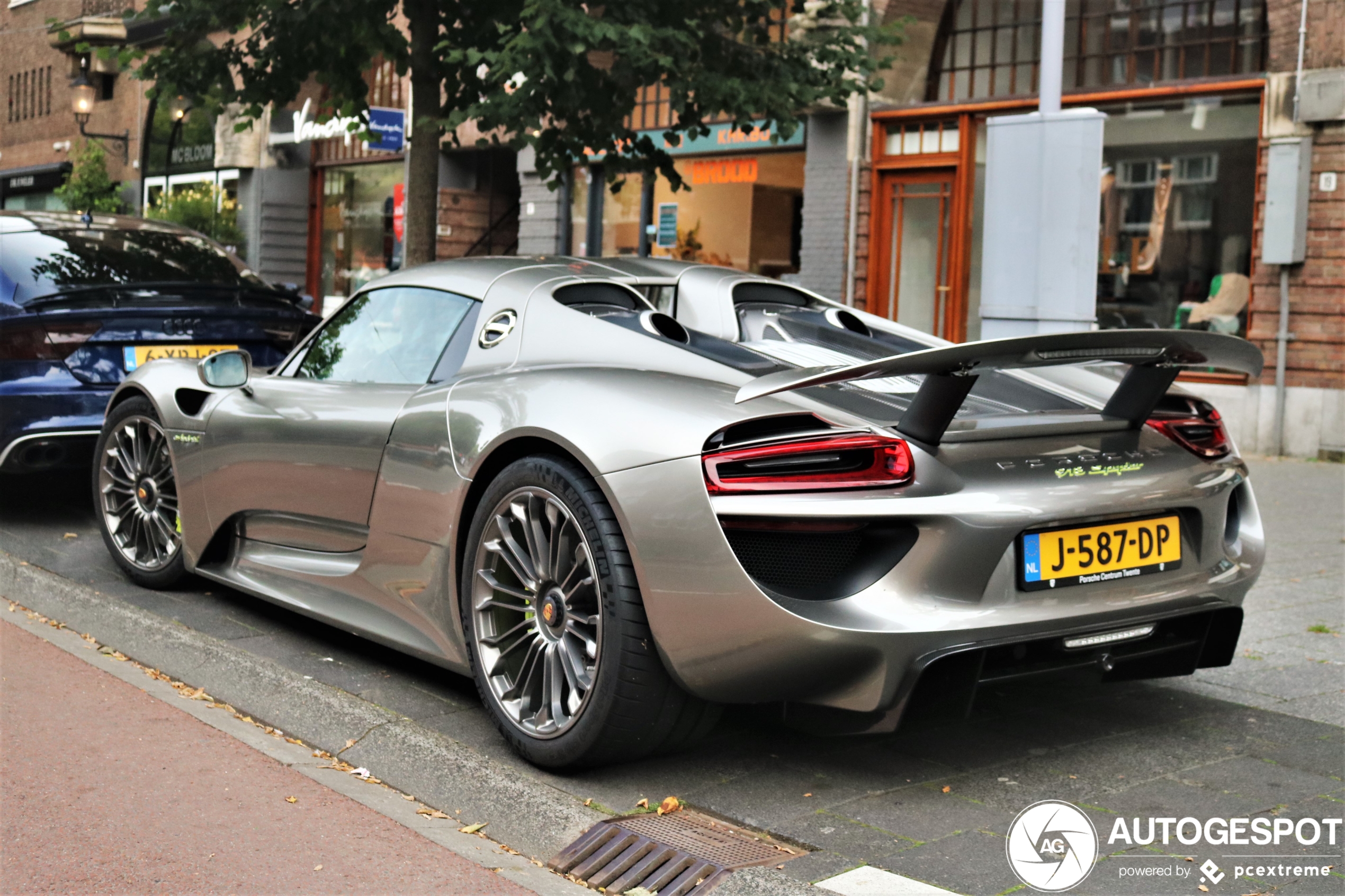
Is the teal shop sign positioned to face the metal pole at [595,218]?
no

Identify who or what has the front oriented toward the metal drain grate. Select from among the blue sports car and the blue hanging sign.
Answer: the blue hanging sign

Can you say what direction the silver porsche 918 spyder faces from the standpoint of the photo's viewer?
facing away from the viewer and to the left of the viewer

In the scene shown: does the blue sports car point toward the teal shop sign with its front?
no

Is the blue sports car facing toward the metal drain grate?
no

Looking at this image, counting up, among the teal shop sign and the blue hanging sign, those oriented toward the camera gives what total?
2

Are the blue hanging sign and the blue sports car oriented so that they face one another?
no

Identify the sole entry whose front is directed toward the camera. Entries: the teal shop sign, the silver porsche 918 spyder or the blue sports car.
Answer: the teal shop sign

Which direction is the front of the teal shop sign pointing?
toward the camera

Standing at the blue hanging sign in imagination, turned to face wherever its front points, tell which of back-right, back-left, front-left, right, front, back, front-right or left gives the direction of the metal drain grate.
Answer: front

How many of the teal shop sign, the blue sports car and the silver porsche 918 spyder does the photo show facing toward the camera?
1

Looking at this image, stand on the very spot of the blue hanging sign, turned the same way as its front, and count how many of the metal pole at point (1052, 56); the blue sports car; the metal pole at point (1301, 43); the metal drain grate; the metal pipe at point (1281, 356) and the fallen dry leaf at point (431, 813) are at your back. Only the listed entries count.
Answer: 0

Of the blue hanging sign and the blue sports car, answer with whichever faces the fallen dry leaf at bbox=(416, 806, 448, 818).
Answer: the blue hanging sign

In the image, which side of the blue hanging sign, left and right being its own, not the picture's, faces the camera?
front

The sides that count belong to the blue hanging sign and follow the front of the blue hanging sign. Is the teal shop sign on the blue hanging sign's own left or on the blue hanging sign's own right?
on the blue hanging sign's own left

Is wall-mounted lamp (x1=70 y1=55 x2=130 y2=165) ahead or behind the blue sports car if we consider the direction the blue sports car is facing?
ahead

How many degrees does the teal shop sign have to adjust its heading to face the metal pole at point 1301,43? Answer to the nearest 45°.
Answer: approximately 45° to its left
